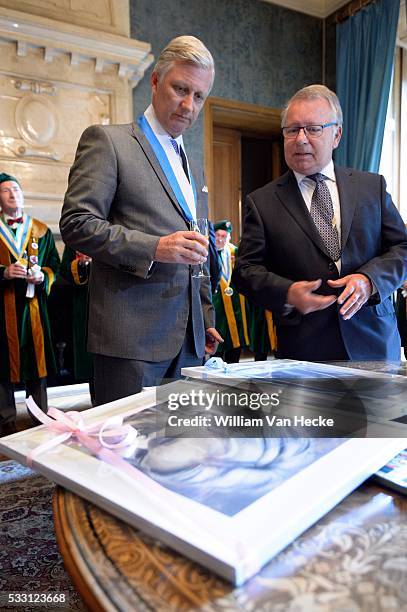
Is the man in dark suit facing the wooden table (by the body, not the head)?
yes

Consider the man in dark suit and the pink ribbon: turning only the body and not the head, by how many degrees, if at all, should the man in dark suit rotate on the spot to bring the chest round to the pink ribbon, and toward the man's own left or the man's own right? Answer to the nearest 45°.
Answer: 0° — they already face it

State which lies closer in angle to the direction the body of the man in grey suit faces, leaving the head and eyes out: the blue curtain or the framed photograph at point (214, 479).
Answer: the framed photograph

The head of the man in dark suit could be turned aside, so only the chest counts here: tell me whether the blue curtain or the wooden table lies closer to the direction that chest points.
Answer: the wooden table

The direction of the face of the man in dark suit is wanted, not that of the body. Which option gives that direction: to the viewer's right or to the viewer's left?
to the viewer's left

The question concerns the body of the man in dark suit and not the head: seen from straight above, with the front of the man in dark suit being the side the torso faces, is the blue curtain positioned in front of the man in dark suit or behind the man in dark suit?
behind

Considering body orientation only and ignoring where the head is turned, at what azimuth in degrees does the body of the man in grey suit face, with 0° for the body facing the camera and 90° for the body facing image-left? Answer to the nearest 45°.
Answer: approximately 315°

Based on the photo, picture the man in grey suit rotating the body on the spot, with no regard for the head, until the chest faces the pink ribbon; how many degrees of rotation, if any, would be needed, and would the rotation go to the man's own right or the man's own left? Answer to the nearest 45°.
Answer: approximately 45° to the man's own right
